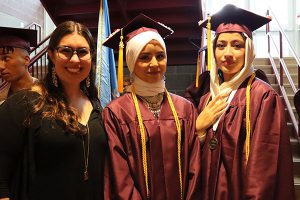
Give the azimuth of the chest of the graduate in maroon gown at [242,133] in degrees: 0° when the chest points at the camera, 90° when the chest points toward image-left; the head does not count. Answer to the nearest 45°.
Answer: approximately 45°

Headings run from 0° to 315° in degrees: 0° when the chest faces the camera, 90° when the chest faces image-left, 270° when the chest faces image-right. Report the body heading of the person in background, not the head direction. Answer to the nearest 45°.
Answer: approximately 45°

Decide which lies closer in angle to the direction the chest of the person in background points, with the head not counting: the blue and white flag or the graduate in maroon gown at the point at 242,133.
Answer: the graduate in maroon gown

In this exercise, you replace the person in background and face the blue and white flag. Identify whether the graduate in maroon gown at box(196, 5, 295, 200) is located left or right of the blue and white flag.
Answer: right

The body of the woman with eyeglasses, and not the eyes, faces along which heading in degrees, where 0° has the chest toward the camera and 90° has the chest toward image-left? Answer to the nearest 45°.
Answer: approximately 315°

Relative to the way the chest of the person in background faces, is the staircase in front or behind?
behind

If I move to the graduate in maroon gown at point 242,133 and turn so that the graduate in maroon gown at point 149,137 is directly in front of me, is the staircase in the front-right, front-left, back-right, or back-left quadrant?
back-right

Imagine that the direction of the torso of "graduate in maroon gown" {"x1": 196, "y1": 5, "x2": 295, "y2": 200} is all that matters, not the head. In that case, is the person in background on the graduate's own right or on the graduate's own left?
on the graduate's own right

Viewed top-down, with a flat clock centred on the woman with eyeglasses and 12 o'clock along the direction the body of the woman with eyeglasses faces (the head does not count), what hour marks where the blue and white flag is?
The blue and white flag is roughly at 8 o'clock from the woman with eyeglasses.

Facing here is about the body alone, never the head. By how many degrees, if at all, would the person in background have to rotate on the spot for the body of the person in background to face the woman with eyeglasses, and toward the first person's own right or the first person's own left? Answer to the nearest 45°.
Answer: approximately 45° to the first person's own left
